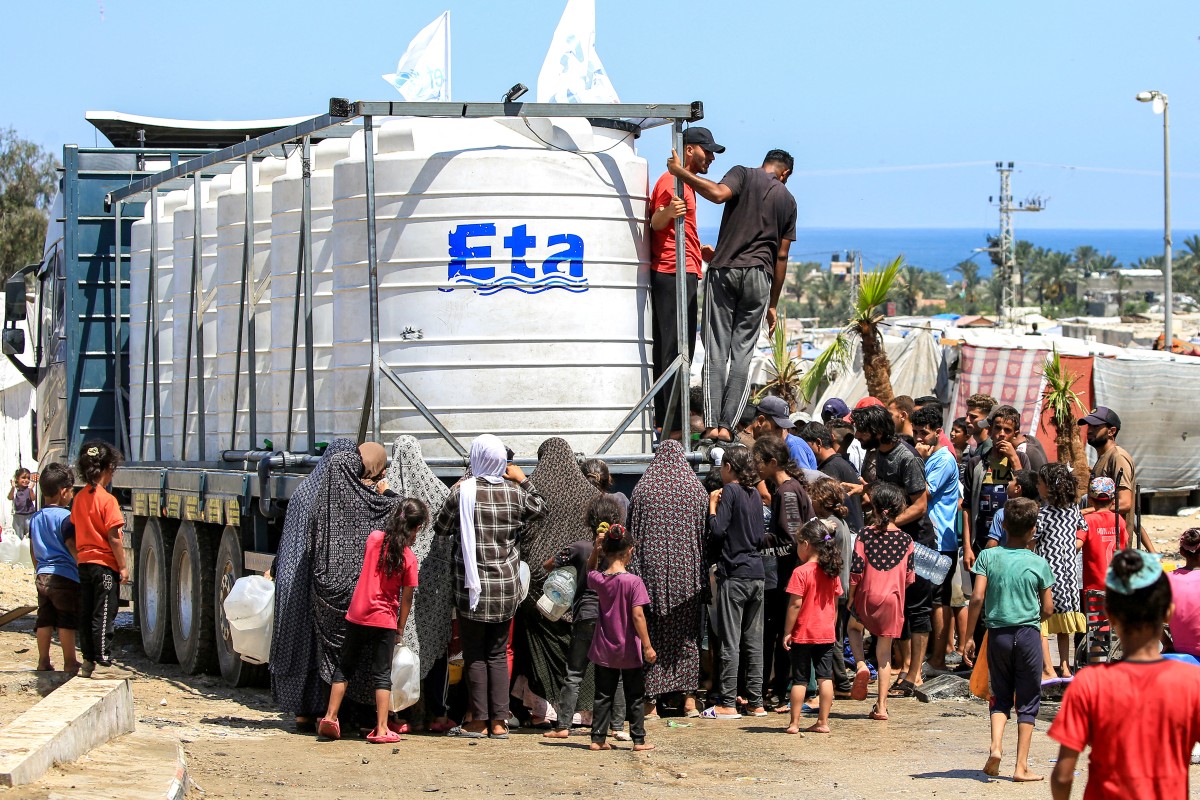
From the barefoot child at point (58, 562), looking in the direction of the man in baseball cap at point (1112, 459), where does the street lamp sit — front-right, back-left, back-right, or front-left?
front-left

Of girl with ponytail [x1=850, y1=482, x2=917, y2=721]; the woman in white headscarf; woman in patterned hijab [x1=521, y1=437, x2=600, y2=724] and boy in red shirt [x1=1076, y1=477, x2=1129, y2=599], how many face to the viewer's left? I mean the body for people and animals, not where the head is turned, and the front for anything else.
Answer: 0

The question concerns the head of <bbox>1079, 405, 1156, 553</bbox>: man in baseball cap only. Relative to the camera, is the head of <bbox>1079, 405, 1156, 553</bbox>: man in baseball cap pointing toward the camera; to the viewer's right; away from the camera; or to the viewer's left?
to the viewer's left

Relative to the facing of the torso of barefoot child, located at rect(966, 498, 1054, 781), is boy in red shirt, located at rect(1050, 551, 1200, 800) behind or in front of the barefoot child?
behind

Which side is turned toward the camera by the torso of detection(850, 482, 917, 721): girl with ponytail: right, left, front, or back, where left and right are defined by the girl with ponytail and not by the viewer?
back

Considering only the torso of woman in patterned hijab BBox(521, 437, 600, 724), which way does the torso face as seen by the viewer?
away from the camera

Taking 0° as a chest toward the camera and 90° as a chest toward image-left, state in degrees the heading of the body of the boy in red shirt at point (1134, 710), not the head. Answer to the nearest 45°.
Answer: approximately 180°

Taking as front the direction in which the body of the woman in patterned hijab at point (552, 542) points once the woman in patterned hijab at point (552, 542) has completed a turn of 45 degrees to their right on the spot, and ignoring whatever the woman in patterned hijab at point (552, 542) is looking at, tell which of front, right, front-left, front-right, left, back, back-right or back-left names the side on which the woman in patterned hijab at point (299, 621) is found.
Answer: back-left

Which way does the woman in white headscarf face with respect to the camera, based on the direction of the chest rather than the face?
away from the camera

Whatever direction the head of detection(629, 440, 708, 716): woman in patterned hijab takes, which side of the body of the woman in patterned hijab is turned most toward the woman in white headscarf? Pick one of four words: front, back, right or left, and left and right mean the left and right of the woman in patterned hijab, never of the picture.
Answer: left

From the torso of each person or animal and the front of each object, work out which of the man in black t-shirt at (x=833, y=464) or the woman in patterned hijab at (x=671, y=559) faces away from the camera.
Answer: the woman in patterned hijab

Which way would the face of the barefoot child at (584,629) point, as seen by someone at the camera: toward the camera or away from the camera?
away from the camera

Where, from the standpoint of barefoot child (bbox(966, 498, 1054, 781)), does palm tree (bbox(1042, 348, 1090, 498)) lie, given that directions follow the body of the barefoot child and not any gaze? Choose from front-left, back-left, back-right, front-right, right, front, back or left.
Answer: front

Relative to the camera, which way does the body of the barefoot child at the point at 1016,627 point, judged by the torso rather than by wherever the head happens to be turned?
away from the camera

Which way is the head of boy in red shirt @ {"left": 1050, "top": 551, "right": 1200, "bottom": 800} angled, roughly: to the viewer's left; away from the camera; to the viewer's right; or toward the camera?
away from the camera

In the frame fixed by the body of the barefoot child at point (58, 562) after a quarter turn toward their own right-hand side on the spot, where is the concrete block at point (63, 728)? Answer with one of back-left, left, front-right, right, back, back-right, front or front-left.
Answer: front-right
